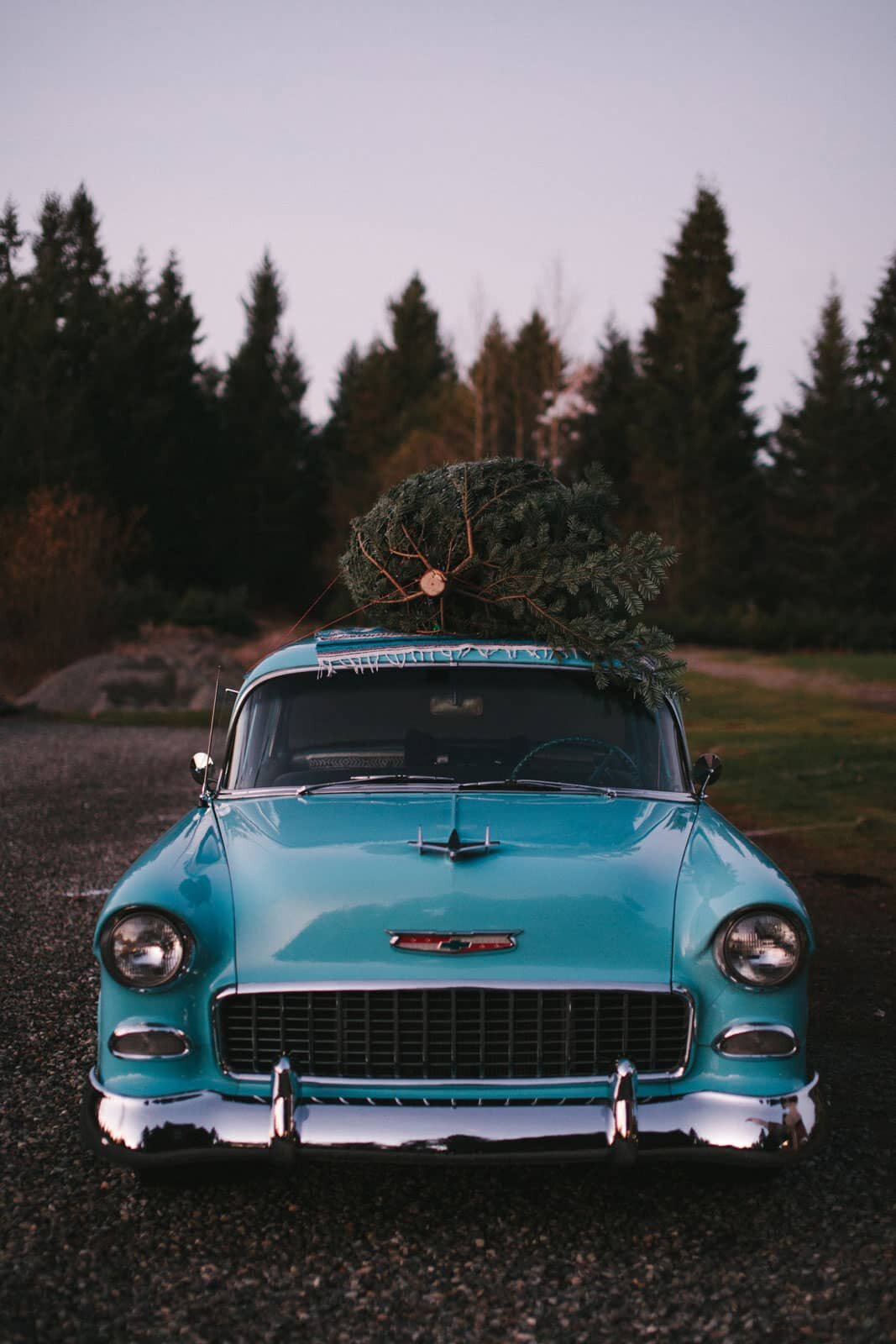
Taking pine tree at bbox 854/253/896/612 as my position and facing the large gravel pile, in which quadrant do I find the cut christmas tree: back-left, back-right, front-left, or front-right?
front-left

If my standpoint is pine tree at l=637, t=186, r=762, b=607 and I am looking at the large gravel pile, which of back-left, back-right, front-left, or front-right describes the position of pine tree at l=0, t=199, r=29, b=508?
front-right

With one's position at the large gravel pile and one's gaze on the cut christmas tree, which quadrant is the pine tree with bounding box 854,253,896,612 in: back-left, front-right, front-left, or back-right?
back-left

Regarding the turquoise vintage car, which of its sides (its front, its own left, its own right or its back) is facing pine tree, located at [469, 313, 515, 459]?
back

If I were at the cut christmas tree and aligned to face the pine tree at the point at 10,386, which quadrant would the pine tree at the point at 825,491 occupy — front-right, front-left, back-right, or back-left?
front-right

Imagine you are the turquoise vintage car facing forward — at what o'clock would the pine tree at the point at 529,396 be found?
The pine tree is roughly at 6 o'clock from the turquoise vintage car.

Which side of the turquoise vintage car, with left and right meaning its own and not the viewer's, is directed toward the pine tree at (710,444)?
back

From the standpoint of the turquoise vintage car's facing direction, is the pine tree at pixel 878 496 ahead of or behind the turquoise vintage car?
behind

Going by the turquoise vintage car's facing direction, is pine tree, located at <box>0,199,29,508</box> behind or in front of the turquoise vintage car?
behind

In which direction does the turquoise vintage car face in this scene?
toward the camera

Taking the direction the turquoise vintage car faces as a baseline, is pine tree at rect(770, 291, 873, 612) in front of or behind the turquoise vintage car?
behind
